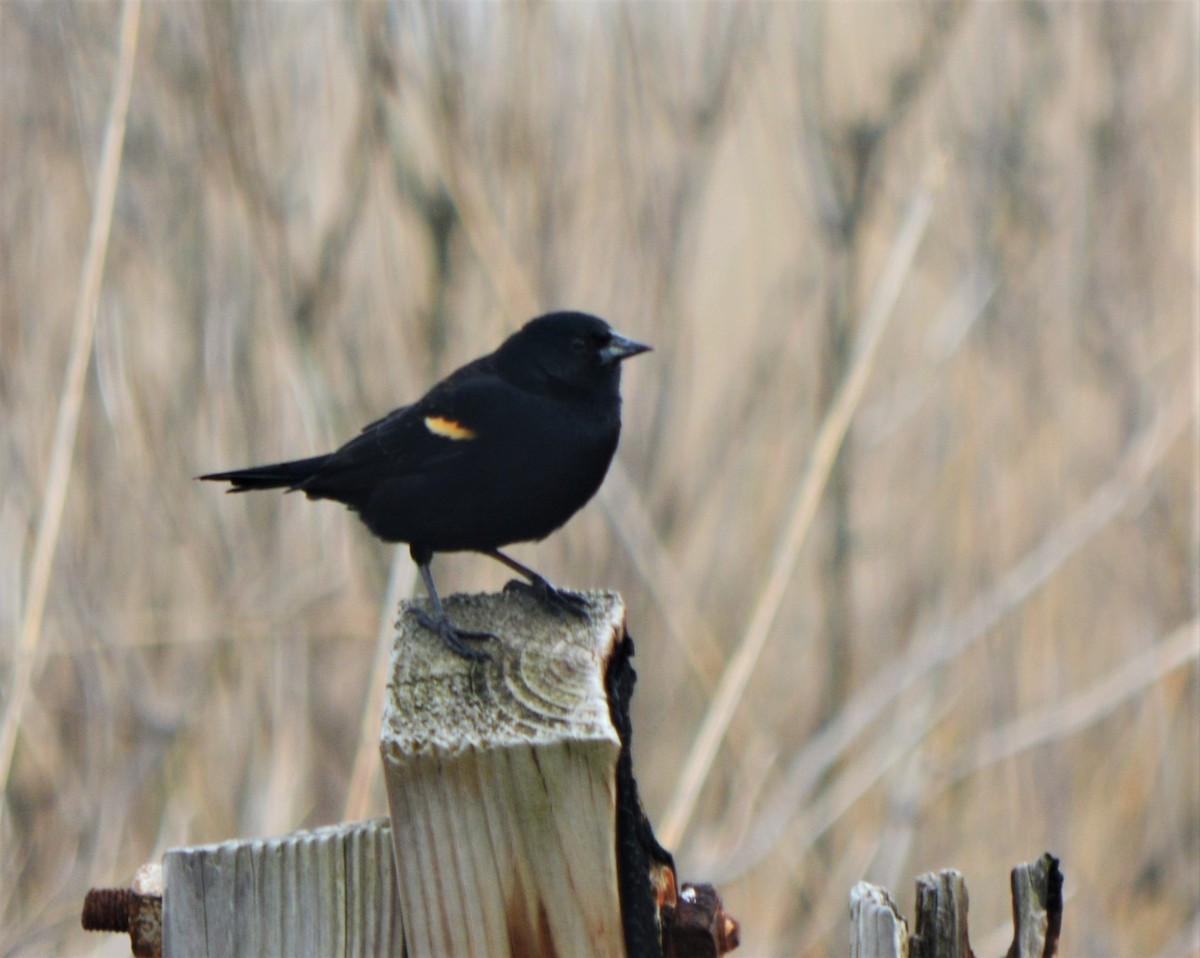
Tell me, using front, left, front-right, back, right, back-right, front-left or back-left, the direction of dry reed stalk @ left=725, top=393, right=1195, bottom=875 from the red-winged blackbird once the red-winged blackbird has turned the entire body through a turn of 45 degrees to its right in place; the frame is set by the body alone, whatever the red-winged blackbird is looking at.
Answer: left

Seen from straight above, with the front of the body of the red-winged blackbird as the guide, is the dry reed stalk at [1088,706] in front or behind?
in front

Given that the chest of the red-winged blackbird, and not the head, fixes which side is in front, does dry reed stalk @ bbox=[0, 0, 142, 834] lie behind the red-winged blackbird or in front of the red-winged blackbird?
behind

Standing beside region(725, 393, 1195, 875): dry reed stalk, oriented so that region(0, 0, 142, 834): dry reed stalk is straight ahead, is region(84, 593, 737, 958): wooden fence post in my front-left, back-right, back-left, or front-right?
front-left

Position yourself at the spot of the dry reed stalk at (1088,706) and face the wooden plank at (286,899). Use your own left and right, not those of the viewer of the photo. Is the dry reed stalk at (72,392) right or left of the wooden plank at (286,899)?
right

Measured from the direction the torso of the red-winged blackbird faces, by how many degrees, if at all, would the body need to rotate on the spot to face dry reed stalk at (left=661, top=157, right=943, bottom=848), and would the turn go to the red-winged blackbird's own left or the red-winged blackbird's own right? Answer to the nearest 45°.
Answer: approximately 45° to the red-winged blackbird's own left

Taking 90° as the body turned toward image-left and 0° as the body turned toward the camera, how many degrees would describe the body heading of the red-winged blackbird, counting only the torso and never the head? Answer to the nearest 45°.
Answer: approximately 270°
